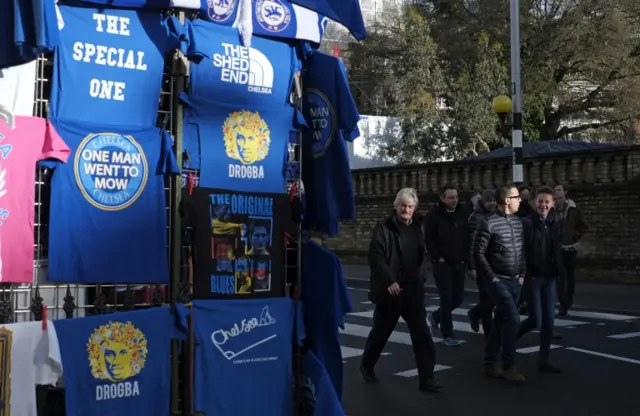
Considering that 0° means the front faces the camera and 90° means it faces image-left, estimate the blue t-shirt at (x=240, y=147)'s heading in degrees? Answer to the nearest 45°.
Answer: approximately 0°

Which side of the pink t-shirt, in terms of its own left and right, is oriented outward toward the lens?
front

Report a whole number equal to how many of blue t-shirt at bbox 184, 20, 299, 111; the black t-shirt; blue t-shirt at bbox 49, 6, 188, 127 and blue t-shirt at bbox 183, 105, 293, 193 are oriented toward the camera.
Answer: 4

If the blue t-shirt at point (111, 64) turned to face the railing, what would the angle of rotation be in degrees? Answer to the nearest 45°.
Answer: approximately 135° to its left

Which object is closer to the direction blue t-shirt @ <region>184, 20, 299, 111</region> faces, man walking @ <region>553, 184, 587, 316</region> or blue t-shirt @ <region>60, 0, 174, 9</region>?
the blue t-shirt

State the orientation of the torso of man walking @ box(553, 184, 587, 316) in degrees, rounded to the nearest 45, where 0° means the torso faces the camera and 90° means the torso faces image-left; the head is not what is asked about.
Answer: approximately 45°

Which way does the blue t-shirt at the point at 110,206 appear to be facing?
toward the camera

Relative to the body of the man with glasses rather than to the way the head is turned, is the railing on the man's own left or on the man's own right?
on the man's own left
